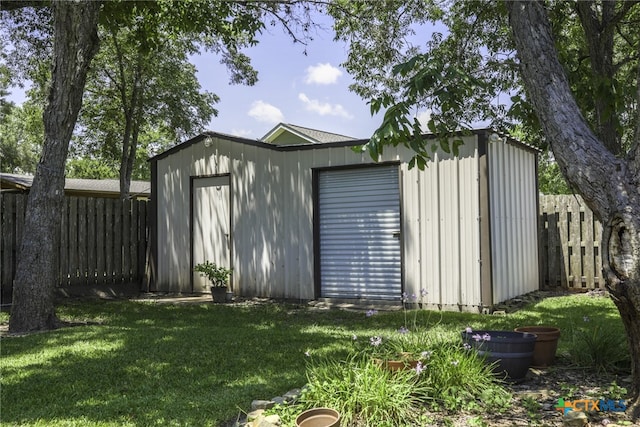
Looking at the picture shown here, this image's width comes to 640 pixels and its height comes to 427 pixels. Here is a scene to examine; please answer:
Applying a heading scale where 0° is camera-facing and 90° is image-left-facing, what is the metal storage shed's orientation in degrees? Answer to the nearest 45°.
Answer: approximately 0°

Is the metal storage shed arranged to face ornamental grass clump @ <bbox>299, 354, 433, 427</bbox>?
yes

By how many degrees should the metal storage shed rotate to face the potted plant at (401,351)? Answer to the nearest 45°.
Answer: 0° — it already faces it

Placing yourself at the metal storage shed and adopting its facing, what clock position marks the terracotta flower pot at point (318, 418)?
The terracotta flower pot is roughly at 12 o'clock from the metal storage shed.

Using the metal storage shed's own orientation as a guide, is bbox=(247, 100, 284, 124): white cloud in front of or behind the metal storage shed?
behind

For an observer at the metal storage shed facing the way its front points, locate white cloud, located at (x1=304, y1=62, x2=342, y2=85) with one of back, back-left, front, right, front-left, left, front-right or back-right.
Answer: back

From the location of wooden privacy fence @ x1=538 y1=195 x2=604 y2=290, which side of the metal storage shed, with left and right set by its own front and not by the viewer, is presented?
left
